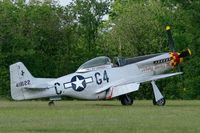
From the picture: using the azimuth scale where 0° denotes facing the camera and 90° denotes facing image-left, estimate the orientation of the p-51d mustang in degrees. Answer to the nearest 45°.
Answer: approximately 225°
